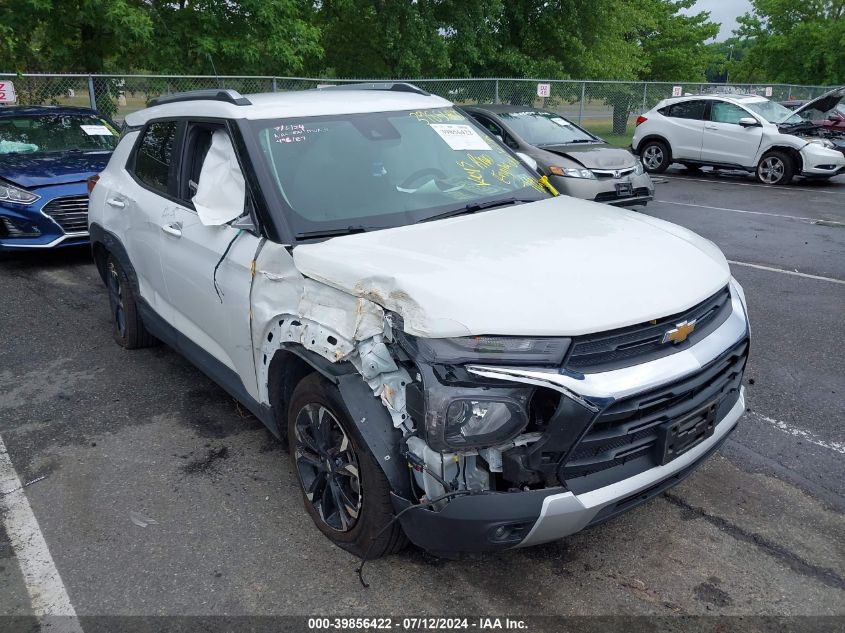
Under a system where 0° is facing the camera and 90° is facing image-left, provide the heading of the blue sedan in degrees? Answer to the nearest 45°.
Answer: approximately 315°

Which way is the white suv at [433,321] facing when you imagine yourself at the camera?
facing the viewer and to the right of the viewer

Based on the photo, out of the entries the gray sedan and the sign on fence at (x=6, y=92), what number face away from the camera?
0

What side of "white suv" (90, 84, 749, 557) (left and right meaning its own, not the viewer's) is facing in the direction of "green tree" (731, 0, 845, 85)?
left

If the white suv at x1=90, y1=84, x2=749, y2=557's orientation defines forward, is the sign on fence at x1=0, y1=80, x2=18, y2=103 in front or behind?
behind

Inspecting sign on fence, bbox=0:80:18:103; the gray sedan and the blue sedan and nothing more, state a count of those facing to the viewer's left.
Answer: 0

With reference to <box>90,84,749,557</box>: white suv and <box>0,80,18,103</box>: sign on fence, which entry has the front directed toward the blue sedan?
the sign on fence

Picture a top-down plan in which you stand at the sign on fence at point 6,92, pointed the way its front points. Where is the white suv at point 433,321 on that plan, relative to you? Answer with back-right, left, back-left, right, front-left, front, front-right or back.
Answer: front

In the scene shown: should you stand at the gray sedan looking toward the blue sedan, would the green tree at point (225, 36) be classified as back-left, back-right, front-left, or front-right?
front-right

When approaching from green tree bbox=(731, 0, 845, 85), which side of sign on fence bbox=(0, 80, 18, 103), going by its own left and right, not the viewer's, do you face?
left

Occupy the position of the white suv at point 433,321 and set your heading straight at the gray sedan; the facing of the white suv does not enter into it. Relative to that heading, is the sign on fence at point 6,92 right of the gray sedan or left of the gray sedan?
left

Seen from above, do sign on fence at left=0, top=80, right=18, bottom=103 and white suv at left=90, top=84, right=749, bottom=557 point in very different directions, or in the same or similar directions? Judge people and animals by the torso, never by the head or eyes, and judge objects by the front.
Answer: same or similar directions
